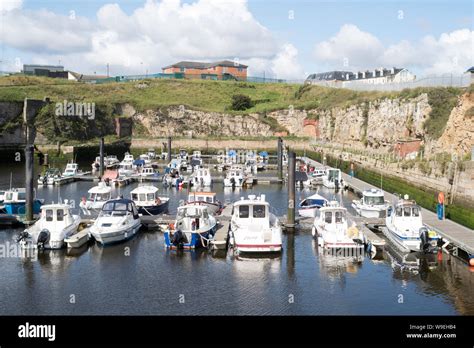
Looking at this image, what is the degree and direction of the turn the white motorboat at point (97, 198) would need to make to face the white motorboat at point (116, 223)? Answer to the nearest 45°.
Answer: approximately 45° to its left

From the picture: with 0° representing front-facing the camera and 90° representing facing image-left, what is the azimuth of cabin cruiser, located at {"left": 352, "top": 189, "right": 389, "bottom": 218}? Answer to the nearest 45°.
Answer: approximately 45°

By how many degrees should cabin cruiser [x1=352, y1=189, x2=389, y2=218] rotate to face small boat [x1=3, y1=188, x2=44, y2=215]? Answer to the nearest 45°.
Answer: approximately 45° to its right

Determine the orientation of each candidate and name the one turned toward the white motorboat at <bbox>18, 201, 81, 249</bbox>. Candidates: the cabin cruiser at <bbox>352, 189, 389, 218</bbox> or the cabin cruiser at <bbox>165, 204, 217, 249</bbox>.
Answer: the cabin cruiser at <bbox>352, 189, 389, 218</bbox>

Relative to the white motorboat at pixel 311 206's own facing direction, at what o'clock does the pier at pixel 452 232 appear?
The pier is roughly at 9 o'clock from the white motorboat.
